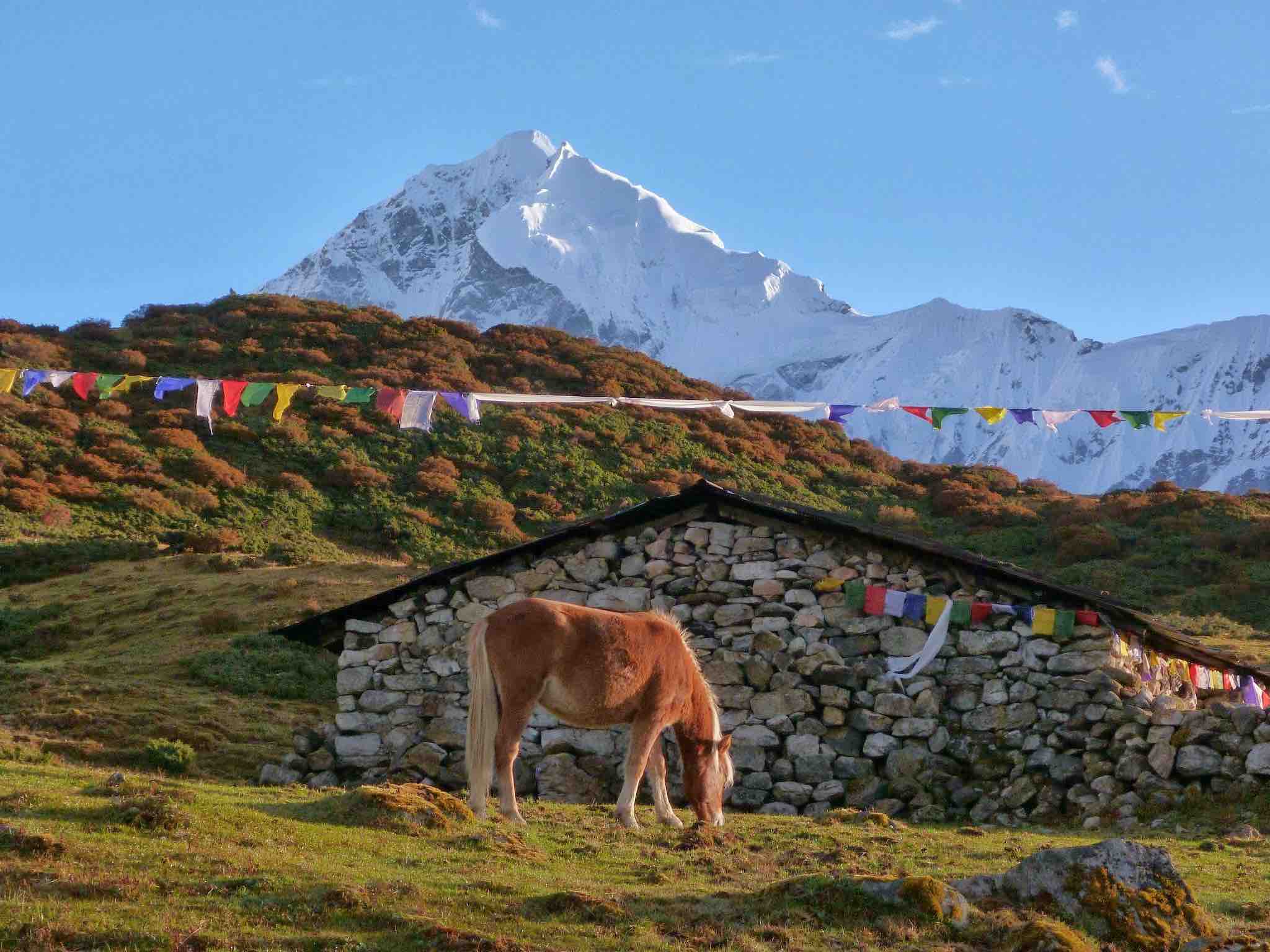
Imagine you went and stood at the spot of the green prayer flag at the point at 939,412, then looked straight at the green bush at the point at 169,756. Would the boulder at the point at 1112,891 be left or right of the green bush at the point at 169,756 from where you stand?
left

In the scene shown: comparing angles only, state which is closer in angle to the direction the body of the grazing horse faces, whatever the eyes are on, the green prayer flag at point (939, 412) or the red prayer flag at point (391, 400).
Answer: the green prayer flag

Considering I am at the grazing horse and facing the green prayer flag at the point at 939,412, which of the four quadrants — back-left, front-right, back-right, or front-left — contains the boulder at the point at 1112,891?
back-right

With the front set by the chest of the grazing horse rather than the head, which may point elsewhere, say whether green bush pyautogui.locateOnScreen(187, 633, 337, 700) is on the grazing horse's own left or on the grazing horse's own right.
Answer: on the grazing horse's own left

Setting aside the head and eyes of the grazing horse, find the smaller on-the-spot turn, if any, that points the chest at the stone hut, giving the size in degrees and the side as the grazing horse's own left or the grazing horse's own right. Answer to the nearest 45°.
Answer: approximately 45° to the grazing horse's own left

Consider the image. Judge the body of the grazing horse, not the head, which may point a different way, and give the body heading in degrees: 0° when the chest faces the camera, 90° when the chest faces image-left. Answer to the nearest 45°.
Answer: approximately 270°

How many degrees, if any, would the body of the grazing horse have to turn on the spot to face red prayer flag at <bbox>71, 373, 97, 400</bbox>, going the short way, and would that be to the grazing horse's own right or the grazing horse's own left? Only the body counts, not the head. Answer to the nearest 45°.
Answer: approximately 135° to the grazing horse's own left

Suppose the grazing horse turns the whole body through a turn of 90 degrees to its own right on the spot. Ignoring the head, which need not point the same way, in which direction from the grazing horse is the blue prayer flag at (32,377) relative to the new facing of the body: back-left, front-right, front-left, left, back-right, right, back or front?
back-right

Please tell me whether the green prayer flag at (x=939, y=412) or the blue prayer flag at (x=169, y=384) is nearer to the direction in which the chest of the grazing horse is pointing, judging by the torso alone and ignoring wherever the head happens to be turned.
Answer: the green prayer flag

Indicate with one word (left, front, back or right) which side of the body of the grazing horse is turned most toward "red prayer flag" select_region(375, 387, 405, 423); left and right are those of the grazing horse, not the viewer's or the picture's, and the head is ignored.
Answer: left

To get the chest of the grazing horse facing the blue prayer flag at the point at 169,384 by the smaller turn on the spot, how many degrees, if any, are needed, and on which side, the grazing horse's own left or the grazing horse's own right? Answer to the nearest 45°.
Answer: approximately 135° to the grazing horse's own left
